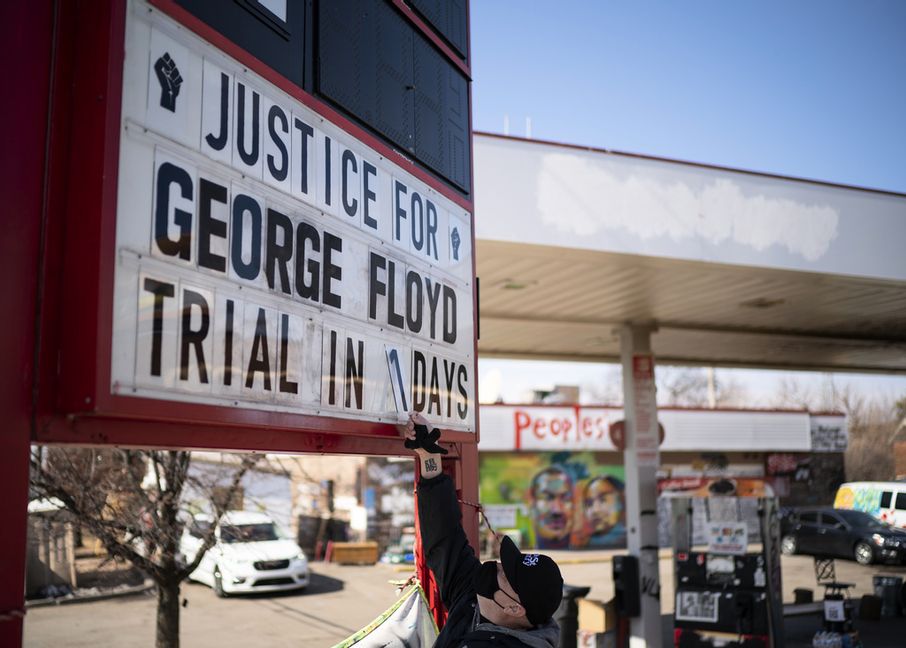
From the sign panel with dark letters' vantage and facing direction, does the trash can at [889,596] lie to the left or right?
on its left

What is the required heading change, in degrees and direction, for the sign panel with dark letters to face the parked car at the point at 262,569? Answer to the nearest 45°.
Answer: approximately 135° to its left

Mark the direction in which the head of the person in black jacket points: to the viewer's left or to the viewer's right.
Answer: to the viewer's left

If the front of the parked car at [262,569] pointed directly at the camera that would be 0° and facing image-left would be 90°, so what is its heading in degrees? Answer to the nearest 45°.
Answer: approximately 315°

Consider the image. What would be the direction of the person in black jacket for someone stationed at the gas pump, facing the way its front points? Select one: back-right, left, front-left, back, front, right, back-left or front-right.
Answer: front

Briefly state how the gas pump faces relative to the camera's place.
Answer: facing the viewer

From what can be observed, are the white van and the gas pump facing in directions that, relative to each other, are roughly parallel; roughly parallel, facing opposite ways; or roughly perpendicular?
roughly perpendicular

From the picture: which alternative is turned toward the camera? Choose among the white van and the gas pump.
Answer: the gas pump

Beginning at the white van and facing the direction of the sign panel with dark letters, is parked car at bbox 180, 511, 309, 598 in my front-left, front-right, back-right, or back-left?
front-right
